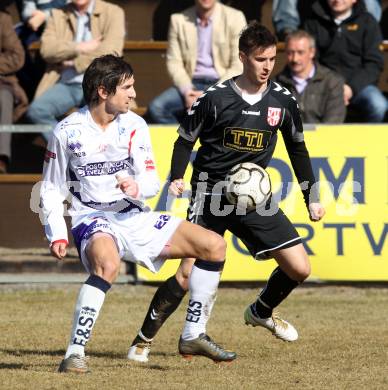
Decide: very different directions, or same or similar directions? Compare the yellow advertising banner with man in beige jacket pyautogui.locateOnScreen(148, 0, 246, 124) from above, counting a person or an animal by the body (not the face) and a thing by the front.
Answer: same or similar directions

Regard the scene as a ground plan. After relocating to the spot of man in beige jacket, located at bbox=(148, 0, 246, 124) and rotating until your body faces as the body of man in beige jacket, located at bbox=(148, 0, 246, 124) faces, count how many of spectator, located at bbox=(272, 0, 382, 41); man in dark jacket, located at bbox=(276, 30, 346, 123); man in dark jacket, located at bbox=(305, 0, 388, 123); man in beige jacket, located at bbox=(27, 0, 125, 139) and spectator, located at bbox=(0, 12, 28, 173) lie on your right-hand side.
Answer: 2

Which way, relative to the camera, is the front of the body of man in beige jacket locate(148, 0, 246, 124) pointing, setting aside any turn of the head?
toward the camera

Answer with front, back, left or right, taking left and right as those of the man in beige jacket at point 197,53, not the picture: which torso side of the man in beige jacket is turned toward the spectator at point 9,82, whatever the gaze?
right

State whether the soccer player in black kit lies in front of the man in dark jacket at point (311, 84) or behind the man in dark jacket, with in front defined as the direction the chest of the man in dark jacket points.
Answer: in front

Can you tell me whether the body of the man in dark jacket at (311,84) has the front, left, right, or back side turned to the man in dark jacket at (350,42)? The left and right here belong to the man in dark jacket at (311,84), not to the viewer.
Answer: back

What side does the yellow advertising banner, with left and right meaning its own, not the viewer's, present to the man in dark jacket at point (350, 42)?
back

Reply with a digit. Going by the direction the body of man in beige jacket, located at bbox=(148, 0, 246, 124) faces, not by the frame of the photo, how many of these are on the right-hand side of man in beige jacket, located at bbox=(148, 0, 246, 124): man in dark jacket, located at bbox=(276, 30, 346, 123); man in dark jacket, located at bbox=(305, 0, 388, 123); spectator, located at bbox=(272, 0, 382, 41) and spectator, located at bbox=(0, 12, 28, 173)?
1

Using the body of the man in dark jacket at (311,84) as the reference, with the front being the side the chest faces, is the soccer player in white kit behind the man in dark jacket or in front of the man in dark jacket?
in front

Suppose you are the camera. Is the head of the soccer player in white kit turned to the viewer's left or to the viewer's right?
to the viewer's right

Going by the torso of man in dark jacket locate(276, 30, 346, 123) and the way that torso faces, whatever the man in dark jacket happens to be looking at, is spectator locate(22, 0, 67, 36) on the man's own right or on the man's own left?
on the man's own right

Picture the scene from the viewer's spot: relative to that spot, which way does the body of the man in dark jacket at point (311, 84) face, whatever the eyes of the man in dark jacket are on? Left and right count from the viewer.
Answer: facing the viewer and to the left of the viewer

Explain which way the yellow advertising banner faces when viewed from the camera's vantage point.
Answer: facing the viewer

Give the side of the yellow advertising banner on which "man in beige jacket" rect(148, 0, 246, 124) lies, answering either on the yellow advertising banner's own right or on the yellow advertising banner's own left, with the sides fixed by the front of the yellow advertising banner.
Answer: on the yellow advertising banner's own right

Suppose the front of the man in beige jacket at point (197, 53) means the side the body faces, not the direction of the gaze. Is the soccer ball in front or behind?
in front

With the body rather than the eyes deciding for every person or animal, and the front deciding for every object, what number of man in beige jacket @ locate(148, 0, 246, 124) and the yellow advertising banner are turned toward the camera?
2
